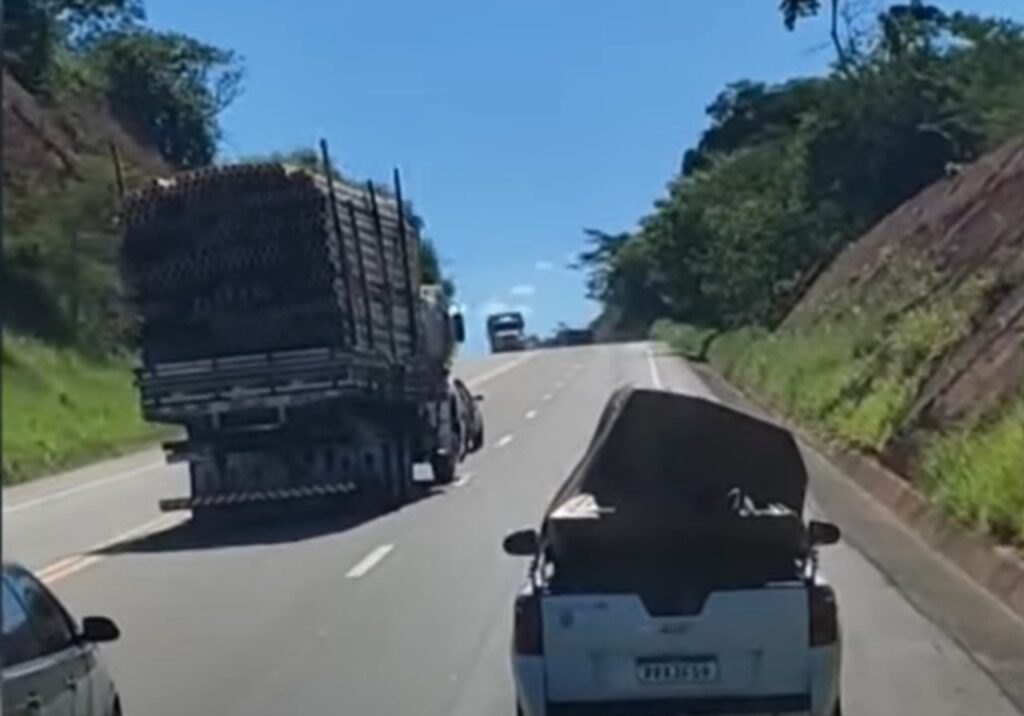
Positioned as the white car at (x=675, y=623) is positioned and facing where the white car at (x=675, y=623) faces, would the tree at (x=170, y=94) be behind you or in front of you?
in front

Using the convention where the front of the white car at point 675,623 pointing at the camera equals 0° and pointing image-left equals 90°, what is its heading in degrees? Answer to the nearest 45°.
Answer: approximately 180°
